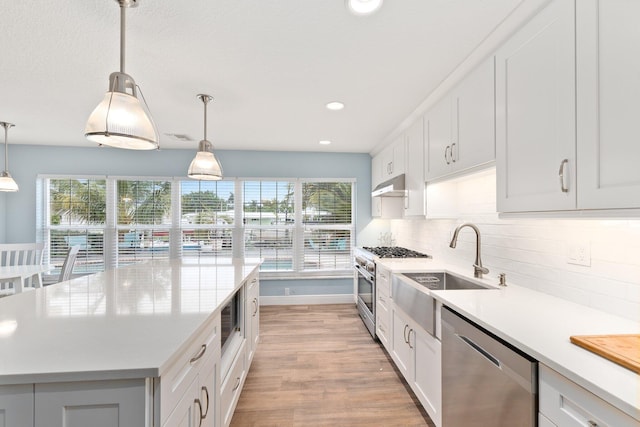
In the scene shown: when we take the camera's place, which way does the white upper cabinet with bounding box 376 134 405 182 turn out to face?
facing to the left of the viewer

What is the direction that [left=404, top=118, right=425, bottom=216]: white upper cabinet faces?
to the viewer's left

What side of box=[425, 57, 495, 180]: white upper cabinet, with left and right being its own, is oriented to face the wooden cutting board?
left

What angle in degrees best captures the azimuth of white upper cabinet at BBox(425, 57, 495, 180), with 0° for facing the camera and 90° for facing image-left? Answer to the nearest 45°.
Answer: approximately 45°

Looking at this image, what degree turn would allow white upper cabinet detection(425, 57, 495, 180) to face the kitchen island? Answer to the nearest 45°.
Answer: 0° — it already faces it

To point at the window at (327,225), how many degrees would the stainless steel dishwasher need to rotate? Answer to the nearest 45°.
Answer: approximately 90° to its right

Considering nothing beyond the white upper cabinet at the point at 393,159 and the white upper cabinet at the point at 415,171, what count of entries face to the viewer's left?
2

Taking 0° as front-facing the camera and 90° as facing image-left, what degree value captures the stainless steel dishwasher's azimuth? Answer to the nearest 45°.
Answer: approximately 45°

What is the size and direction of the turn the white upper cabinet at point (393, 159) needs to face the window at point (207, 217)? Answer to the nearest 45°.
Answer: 0° — it already faces it

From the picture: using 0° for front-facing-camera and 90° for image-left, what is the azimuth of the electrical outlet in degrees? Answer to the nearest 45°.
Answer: approximately 45°
